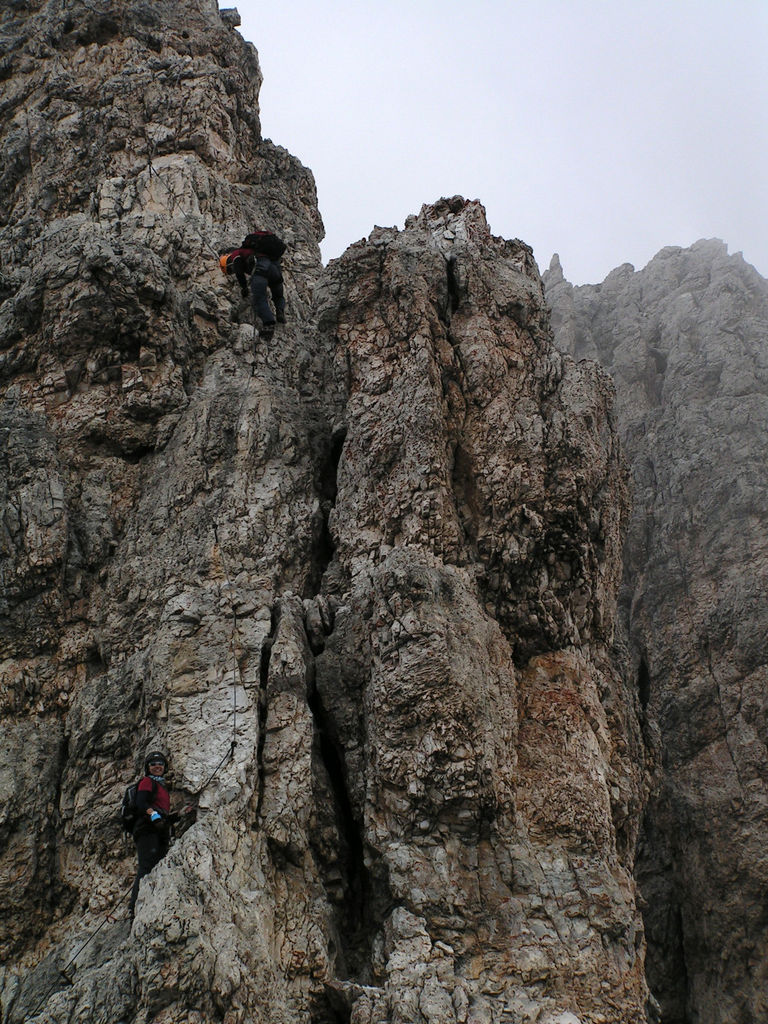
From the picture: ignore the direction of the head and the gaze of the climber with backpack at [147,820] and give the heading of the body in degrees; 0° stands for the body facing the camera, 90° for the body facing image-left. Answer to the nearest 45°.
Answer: approximately 315°
